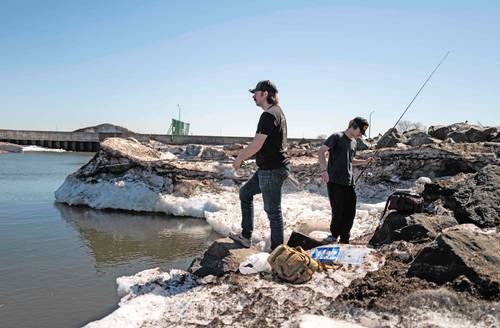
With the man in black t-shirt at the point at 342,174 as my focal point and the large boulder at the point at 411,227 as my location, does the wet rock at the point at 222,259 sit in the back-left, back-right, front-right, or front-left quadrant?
front-left

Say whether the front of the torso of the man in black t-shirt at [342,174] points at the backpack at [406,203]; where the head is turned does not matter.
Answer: no

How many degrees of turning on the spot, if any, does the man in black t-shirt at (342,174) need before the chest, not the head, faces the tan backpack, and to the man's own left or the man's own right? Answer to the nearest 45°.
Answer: approximately 45° to the man's own right

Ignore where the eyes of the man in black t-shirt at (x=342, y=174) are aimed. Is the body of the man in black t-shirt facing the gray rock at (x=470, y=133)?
no

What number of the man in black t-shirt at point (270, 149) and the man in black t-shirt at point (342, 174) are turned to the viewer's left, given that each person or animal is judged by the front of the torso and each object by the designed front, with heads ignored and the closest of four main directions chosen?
1
